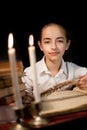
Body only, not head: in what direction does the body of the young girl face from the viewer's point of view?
toward the camera

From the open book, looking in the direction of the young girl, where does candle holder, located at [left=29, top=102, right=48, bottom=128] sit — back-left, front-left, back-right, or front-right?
back-left

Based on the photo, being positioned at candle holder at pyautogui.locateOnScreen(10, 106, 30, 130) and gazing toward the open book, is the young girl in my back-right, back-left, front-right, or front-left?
front-left

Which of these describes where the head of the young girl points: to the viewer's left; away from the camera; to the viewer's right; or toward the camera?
toward the camera

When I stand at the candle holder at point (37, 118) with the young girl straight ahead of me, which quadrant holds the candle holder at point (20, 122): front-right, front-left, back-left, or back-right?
back-left

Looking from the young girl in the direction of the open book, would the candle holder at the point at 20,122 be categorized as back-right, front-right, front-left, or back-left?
front-right

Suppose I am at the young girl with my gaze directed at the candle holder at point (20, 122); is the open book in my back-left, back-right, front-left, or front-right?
front-left
